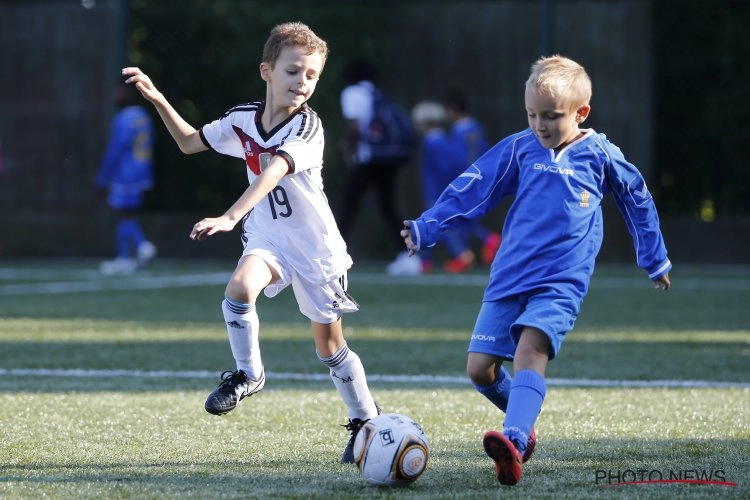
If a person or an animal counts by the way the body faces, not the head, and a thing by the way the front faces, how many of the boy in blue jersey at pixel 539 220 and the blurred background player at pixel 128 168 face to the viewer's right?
0

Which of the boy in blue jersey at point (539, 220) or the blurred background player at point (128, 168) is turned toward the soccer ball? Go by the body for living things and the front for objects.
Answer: the boy in blue jersey

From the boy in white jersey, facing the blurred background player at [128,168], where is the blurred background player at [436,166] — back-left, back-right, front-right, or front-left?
front-right

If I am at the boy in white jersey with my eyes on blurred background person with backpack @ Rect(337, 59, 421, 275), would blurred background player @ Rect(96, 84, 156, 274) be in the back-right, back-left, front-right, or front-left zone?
front-left

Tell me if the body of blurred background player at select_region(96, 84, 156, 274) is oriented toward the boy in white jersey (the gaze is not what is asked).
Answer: no

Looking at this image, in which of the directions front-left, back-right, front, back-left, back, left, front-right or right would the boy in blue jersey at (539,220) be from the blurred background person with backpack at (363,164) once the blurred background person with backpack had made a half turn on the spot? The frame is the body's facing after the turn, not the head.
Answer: right

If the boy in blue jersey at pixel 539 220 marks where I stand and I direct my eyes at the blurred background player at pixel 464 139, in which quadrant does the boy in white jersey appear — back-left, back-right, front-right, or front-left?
front-left

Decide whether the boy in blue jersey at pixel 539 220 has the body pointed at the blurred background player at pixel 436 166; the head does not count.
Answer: no

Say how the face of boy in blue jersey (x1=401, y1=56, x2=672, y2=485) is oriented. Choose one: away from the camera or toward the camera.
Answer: toward the camera

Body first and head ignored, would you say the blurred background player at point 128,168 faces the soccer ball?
no

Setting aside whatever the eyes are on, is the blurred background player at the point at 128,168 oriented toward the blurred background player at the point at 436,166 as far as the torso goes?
no

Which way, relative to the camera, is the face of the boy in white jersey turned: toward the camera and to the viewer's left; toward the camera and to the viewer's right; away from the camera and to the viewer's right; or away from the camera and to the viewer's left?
toward the camera and to the viewer's right

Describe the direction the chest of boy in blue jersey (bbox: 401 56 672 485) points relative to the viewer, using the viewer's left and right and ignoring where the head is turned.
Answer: facing the viewer and to the left of the viewer

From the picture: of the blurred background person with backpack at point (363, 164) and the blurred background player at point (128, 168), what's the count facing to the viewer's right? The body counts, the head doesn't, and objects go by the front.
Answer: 0

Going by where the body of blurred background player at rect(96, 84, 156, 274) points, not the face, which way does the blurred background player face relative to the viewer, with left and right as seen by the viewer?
facing away from the viewer and to the left of the viewer
